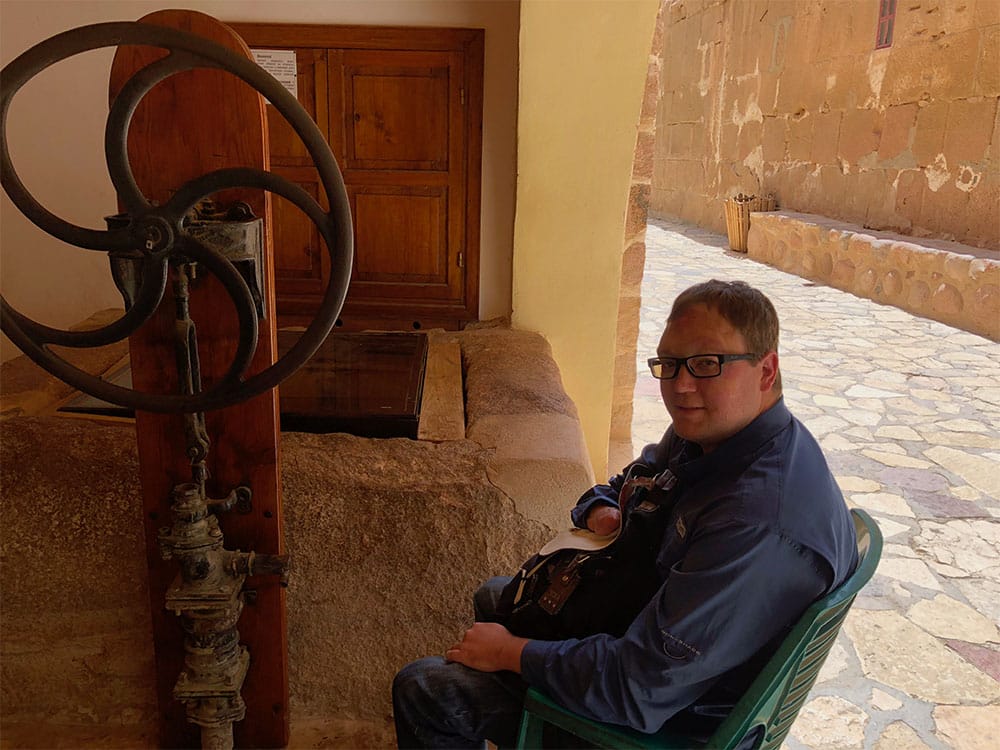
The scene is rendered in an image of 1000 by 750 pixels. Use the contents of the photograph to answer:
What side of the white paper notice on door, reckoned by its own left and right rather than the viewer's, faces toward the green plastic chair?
front

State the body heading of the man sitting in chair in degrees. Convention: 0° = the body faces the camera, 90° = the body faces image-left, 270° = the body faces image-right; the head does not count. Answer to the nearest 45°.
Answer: approximately 90°

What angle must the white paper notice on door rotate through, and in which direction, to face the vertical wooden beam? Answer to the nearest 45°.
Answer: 0° — it already faces it

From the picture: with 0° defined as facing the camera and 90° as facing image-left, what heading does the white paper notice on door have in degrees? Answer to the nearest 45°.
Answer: approximately 0°

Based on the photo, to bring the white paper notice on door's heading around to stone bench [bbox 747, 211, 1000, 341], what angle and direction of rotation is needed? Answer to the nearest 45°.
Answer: approximately 135° to its left

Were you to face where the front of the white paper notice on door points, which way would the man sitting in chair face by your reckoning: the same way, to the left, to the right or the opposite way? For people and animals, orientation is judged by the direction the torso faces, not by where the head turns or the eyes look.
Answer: to the right

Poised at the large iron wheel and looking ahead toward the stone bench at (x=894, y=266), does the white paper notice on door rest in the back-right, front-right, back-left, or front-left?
front-left

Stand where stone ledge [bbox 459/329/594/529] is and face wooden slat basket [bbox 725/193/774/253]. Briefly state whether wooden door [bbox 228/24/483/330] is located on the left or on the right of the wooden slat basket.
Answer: left

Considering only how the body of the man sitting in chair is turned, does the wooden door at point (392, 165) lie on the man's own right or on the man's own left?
on the man's own right

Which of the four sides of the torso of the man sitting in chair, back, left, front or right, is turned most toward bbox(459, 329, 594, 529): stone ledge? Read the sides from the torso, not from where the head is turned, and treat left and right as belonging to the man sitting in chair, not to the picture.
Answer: right

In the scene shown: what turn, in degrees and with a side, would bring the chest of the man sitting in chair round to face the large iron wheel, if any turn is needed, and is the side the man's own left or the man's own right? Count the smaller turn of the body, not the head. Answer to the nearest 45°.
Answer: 0° — they already face it

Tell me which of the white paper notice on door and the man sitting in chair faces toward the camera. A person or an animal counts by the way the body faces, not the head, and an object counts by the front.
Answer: the white paper notice on door

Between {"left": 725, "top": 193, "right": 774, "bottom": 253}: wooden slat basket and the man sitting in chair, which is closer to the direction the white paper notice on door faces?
the man sitting in chair

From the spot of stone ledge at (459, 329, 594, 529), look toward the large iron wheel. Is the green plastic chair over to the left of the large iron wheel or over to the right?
left

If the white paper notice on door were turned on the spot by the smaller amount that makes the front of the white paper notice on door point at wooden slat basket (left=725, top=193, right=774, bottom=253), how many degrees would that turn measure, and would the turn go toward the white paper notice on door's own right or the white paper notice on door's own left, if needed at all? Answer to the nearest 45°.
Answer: approximately 135° to the white paper notice on door's own left
